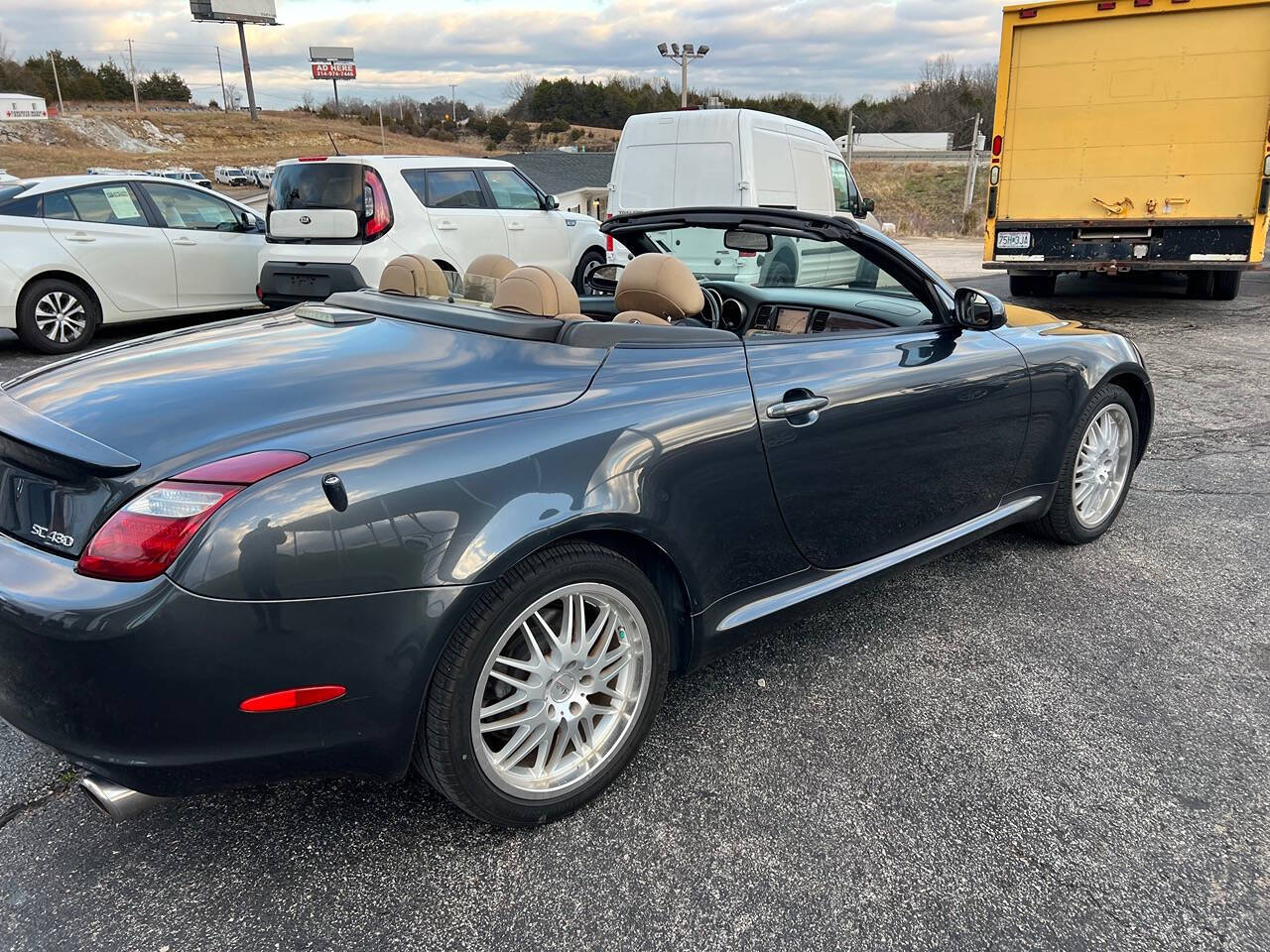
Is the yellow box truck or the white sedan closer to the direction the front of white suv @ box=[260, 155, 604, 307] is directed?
the yellow box truck

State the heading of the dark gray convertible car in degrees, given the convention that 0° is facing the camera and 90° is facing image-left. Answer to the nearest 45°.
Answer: approximately 225°

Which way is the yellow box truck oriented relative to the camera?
away from the camera

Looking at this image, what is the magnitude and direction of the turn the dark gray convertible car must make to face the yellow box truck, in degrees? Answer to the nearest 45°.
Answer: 0° — it already faces it

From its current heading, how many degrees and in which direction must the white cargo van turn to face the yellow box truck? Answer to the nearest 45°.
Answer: approximately 45° to its right

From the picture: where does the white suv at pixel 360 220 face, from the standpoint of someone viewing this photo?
facing away from the viewer and to the right of the viewer

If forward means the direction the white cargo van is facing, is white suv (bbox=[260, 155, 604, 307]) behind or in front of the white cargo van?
behind

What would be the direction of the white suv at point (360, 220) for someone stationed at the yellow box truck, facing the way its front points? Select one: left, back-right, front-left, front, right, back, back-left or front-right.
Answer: back-left

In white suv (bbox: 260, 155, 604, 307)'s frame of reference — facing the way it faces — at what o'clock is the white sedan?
The white sedan is roughly at 8 o'clock from the white suv.

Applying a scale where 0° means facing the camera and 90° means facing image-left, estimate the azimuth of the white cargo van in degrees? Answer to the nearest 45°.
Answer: approximately 225°
